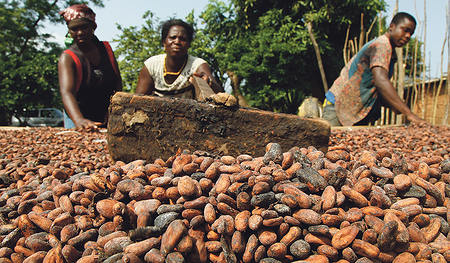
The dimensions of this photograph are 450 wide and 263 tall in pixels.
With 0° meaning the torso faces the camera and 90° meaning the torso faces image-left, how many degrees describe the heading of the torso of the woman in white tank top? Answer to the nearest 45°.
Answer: approximately 0°

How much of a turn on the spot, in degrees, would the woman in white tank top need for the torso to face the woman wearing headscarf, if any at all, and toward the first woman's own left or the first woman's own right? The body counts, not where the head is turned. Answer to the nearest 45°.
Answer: approximately 90° to the first woman's own right

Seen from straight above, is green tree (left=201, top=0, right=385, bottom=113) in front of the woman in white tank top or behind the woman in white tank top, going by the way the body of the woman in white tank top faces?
behind

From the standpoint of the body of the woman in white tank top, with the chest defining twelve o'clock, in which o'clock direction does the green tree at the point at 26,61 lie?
The green tree is roughly at 5 o'clock from the woman in white tank top.

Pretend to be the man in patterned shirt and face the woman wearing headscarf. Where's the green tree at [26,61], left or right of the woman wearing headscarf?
right

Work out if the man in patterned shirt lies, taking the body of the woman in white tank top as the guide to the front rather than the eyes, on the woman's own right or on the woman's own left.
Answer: on the woman's own left
